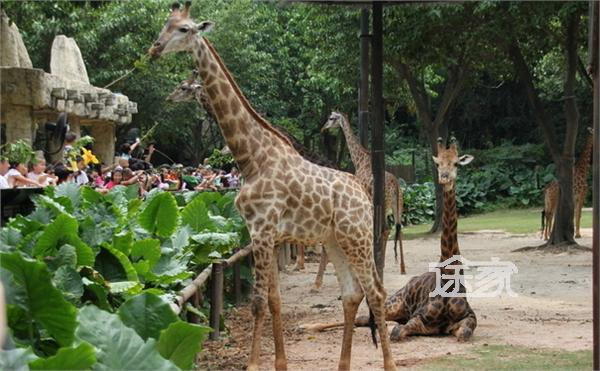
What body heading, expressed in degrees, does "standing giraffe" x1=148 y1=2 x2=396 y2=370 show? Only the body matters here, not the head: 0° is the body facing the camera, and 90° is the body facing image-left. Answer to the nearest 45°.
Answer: approximately 90°

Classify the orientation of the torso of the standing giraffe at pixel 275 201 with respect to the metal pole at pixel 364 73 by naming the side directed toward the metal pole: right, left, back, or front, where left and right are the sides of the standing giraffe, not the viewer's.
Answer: right

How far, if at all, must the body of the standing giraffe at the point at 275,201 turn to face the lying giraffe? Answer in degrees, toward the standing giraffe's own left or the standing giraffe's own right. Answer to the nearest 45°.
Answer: approximately 135° to the standing giraffe's own right

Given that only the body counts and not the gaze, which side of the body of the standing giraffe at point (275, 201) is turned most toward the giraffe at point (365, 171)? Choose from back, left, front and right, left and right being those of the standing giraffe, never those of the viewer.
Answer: right

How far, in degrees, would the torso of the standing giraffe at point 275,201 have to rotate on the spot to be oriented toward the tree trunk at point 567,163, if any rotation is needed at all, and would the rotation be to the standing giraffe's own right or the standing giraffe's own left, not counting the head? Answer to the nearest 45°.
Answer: approximately 135° to the standing giraffe's own right
